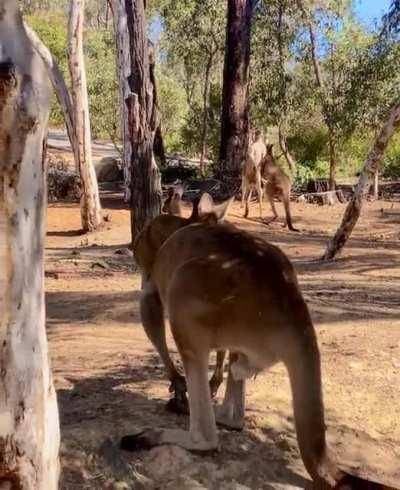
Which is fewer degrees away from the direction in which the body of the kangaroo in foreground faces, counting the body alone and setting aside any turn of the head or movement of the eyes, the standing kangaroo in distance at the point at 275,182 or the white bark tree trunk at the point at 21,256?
the standing kangaroo in distance

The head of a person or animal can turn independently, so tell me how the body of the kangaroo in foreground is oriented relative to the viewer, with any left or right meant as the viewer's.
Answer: facing away from the viewer and to the left of the viewer

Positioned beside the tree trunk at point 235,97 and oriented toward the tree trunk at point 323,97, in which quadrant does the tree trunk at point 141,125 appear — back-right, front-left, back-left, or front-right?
back-right

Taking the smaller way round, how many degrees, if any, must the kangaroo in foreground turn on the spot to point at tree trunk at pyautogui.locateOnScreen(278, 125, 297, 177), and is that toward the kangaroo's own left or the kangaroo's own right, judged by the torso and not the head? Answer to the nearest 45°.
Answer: approximately 45° to the kangaroo's own right

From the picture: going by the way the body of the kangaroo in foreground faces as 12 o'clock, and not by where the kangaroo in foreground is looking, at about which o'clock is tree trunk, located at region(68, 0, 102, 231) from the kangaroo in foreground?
The tree trunk is roughly at 1 o'clock from the kangaroo in foreground.

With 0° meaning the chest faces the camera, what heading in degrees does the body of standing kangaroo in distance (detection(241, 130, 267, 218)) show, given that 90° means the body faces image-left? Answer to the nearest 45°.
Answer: approximately 315°

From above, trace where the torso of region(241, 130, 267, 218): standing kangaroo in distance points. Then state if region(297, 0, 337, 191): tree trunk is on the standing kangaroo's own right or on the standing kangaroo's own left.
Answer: on the standing kangaroo's own left

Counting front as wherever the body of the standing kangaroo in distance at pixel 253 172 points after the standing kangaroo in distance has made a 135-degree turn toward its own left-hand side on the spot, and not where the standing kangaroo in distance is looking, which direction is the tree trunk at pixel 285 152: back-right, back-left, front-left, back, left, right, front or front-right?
front

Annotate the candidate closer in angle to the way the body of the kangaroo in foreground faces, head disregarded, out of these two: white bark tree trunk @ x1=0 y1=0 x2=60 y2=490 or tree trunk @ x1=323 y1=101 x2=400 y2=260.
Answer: the tree trunk

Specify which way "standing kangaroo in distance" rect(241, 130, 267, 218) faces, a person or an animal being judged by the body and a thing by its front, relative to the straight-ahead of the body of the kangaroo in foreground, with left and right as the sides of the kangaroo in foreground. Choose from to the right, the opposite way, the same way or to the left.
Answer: the opposite way

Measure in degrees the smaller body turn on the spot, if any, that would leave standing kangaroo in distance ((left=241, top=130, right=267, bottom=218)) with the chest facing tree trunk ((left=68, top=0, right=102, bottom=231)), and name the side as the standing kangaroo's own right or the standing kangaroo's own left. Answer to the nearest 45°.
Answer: approximately 90° to the standing kangaroo's own right
